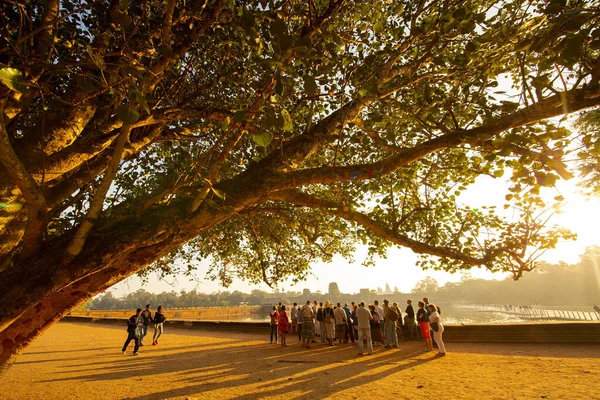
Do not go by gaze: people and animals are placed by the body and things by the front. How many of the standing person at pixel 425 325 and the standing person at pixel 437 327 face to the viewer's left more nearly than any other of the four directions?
2

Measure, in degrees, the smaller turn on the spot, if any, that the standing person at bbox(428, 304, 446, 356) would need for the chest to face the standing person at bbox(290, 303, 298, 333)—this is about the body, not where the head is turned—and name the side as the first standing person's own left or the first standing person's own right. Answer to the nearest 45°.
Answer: approximately 45° to the first standing person's own right

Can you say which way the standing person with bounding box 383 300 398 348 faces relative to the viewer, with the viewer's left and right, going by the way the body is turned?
facing away from the viewer and to the left of the viewer

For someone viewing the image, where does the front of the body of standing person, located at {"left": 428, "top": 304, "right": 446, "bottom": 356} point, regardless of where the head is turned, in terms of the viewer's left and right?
facing to the left of the viewer

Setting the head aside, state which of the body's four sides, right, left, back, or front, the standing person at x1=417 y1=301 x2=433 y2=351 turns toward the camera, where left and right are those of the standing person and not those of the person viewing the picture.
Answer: left

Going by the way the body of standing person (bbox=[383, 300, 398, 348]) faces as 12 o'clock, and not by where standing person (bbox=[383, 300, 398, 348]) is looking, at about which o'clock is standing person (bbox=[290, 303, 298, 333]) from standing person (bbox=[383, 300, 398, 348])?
standing person (bbox=[290, 303, 298, 333]) is roughly at 12 o'clock from standing person (bbox=[383, 300, 398, 348]).
